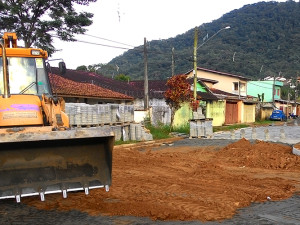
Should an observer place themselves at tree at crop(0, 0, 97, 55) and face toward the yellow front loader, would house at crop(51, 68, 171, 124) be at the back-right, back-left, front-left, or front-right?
back-left

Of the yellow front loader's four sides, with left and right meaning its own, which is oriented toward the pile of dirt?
left

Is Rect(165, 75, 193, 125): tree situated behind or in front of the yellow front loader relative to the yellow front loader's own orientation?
behind

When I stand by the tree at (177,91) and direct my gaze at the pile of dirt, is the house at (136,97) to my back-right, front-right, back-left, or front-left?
back-right

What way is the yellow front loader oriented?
toward the camera

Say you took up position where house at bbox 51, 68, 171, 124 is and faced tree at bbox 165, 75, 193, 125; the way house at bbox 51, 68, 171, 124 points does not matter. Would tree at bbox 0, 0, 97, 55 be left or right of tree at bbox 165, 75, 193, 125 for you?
right

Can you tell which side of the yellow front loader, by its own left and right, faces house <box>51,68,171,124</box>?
back

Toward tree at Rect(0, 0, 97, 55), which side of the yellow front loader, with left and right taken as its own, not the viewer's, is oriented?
back
